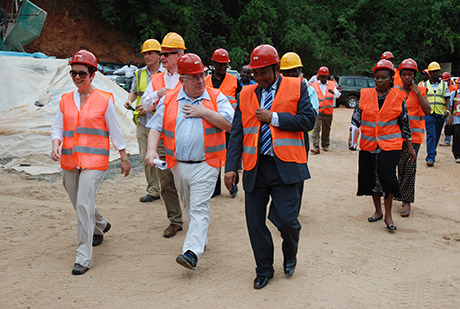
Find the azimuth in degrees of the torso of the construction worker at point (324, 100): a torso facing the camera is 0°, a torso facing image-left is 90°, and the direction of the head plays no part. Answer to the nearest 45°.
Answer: approximately 0°

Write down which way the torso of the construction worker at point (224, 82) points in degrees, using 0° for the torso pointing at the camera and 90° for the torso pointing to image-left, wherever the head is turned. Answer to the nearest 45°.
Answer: approximately 0°

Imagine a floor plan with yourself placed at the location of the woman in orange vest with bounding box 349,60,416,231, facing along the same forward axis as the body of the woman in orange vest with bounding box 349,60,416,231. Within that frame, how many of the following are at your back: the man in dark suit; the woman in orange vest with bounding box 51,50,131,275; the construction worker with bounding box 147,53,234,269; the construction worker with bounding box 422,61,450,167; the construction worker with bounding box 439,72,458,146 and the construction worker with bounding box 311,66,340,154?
3

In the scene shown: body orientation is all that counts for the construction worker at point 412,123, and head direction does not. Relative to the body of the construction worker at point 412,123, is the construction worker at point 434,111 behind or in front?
behind

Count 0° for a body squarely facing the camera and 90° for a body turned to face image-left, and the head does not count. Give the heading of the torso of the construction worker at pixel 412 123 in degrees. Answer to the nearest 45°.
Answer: approximately 45°

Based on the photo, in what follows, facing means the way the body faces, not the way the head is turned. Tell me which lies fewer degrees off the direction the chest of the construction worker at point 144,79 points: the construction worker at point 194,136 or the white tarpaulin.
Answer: the construction worker

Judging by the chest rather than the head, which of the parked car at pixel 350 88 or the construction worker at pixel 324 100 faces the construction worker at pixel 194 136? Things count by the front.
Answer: the construction worker at pixel 324 100

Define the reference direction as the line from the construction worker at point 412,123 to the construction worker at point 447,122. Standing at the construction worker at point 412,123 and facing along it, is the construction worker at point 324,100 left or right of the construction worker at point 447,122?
left

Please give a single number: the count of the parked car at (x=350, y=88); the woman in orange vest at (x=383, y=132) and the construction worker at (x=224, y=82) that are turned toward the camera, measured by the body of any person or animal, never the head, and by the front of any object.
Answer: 2
